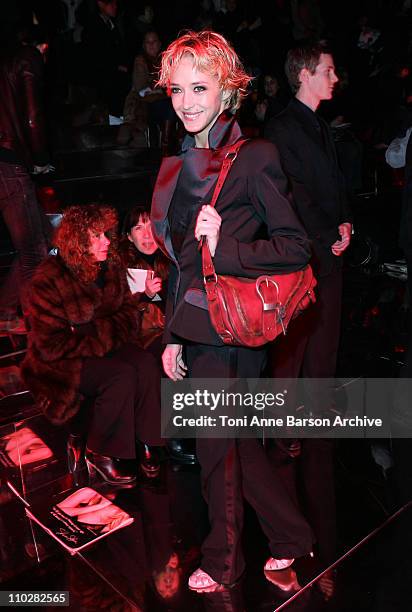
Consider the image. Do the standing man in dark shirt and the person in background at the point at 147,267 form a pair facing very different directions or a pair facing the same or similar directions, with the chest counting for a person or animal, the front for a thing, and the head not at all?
same or similar directions

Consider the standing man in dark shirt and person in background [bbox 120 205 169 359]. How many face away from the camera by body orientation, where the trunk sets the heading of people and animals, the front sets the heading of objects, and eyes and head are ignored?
0

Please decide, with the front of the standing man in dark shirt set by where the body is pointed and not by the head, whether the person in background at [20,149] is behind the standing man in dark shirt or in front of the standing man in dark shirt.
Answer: behind

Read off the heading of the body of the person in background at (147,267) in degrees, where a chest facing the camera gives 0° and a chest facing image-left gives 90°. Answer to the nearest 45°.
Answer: approximately 315°

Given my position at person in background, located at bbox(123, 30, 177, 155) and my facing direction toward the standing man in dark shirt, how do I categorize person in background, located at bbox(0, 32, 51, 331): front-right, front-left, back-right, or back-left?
front-right

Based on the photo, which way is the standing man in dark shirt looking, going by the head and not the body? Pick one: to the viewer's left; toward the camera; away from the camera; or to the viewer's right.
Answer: to the viewer's right

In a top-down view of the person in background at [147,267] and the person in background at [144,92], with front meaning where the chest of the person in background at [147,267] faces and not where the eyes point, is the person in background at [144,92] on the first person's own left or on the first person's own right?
on the first person's own left

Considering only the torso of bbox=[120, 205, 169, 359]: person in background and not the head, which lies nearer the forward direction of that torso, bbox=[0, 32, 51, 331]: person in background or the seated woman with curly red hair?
the seated woman with curly red hair

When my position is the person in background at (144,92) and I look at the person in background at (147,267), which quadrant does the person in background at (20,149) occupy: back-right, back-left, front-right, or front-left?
front-right
